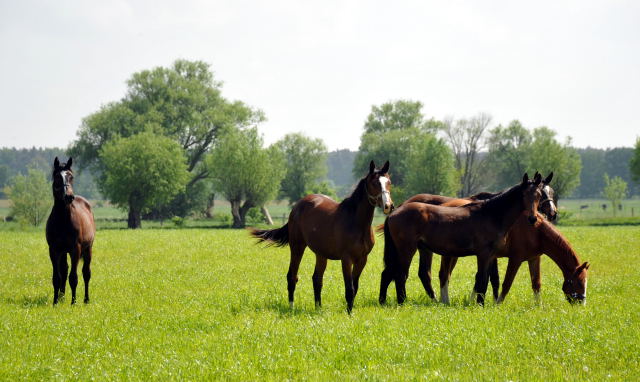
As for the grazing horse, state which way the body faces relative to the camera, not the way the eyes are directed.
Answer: to the viewer's right

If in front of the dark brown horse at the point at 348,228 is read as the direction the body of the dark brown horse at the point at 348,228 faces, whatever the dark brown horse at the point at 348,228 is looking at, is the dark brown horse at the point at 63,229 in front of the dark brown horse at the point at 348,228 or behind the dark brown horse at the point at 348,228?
behind

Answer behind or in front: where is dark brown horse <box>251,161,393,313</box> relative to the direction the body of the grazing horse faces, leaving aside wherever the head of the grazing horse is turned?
behind

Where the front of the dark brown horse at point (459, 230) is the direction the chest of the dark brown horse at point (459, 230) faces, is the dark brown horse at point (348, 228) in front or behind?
behind

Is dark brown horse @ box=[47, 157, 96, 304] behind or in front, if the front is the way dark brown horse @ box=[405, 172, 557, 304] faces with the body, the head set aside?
behind

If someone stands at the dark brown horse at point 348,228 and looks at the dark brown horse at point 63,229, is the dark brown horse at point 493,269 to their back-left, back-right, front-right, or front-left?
back-right

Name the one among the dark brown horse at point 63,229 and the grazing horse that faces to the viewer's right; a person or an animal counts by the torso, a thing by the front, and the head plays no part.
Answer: the grazing horse

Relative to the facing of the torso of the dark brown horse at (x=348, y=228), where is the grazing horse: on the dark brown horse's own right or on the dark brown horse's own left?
on the dark brown horse's own left

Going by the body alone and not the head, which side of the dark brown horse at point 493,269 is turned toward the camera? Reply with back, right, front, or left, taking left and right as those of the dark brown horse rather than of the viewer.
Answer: right

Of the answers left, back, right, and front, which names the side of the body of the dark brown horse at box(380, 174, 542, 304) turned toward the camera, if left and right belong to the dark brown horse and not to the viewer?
right

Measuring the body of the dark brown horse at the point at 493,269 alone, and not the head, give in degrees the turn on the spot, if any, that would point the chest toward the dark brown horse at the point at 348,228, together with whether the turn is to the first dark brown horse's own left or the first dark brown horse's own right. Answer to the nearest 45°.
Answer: approximately 135° to the first dark brown horse's own right
